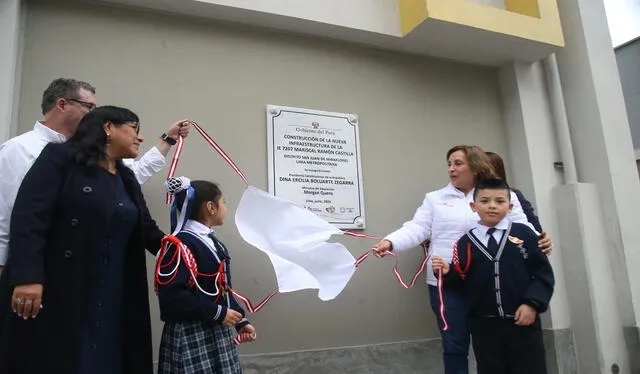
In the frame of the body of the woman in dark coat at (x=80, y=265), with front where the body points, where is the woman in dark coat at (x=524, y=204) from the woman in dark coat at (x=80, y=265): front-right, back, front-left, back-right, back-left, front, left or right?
front-left

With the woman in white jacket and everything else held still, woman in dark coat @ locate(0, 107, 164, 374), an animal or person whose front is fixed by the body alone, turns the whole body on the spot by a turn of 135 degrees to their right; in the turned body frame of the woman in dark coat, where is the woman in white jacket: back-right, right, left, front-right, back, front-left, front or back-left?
back

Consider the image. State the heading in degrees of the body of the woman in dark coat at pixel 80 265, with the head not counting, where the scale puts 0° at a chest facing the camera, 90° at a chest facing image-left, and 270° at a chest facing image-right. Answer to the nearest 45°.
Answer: approximately 315°

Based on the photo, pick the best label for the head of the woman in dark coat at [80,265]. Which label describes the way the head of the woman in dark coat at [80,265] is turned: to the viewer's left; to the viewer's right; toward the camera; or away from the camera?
to the viewer's right

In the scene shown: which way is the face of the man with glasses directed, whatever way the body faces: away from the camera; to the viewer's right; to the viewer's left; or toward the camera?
to the viewer's right
